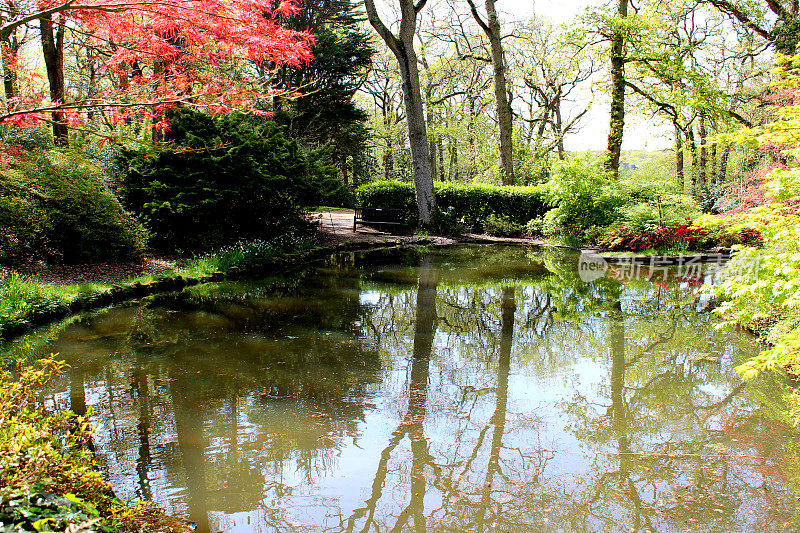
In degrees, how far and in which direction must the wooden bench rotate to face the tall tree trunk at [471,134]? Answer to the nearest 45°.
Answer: approximately 180°

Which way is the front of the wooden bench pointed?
toward the camera

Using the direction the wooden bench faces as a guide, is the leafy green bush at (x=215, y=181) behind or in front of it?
in front

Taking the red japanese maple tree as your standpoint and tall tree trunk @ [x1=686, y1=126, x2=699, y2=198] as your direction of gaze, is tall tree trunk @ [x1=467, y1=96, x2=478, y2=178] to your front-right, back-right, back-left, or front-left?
front-left

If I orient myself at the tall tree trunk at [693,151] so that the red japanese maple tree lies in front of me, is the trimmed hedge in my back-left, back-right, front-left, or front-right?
front-right

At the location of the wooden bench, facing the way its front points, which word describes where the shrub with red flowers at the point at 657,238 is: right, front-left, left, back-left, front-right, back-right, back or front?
front-left

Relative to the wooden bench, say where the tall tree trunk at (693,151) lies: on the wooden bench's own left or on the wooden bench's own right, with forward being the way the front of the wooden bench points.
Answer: on the wooden bench's own left

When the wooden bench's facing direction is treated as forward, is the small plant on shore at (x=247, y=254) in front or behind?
in front

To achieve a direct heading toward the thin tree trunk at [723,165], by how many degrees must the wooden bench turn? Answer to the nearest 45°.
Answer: approximately 135° to its left

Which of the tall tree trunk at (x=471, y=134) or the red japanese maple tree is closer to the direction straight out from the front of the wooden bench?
the red japanese maple tree
